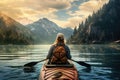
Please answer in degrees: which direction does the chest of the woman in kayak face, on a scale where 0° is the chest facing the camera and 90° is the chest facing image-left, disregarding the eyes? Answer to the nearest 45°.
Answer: approximately 180°
